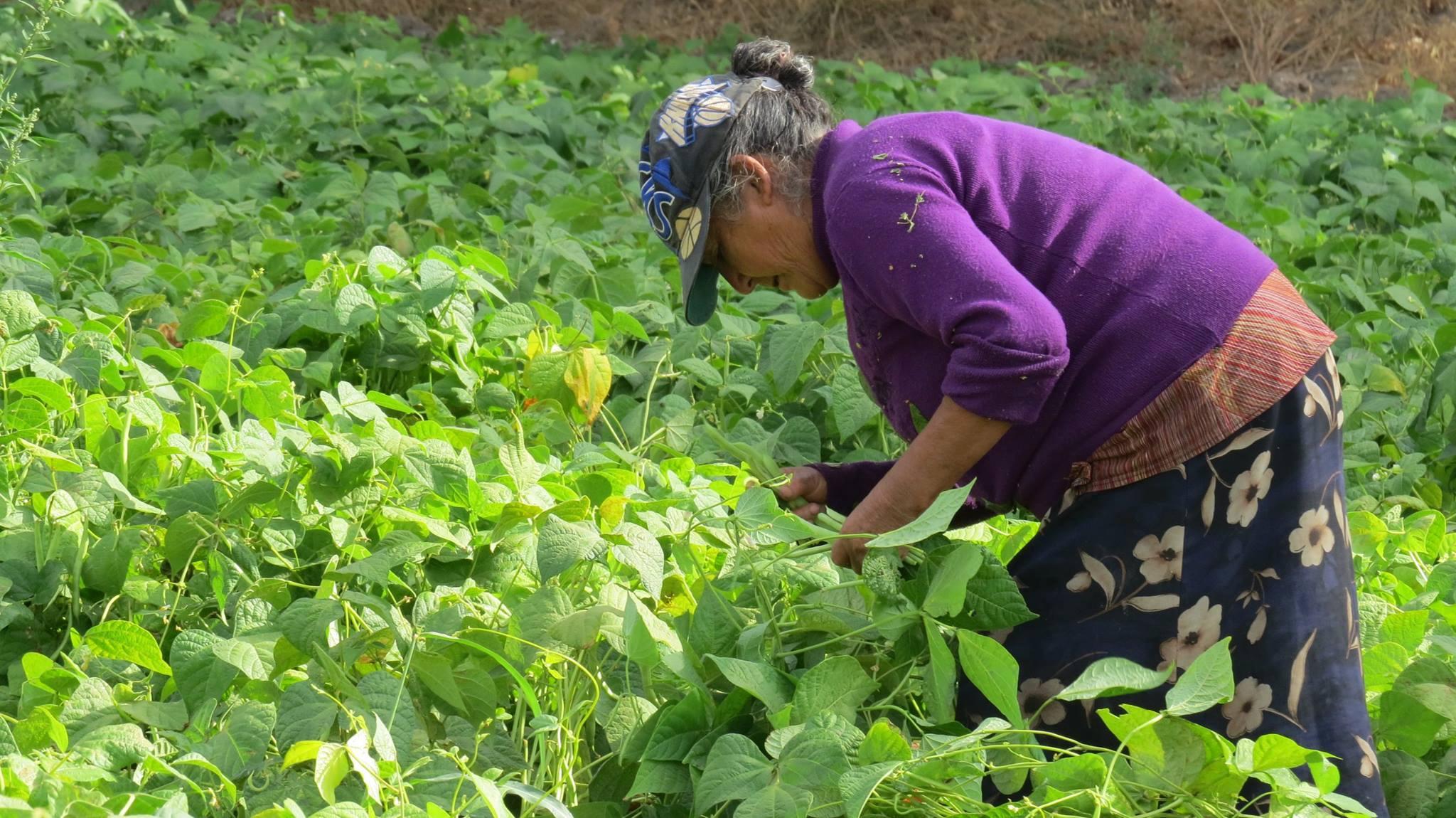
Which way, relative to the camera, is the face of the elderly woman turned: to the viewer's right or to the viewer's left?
to the viewer's left

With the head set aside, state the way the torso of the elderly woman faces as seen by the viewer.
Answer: to the viewer's left
